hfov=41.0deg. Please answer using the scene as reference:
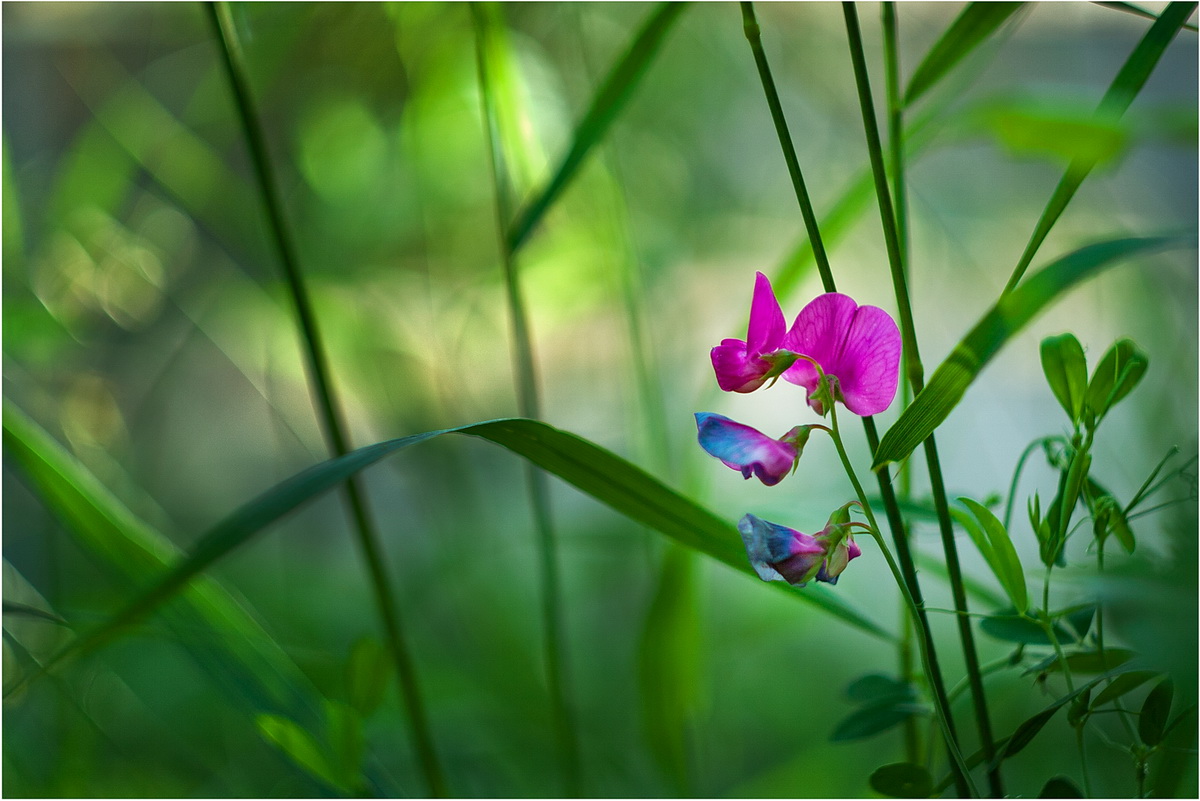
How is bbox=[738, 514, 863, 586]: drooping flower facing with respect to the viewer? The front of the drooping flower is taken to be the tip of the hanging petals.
to the viewer's left
